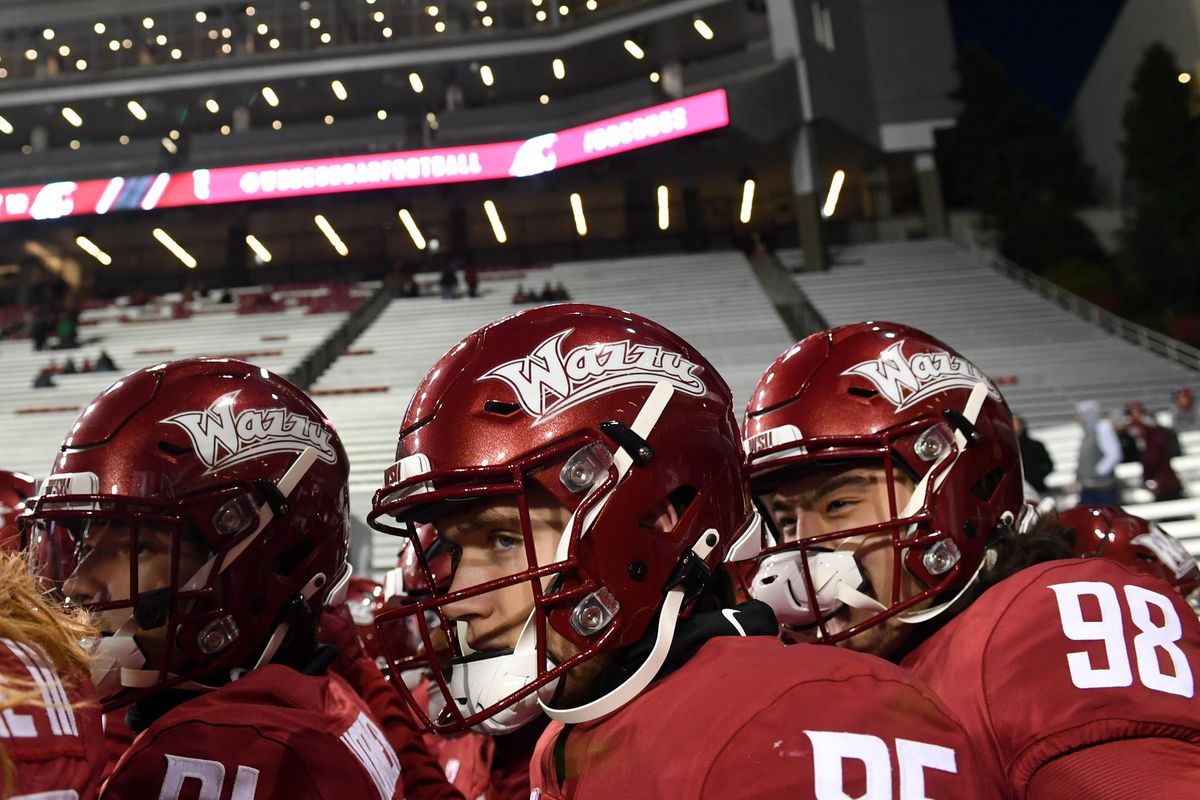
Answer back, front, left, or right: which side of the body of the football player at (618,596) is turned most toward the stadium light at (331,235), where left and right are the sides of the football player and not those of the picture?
right

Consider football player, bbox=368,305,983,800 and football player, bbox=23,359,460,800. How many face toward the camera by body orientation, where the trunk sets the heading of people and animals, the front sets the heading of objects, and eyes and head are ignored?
0

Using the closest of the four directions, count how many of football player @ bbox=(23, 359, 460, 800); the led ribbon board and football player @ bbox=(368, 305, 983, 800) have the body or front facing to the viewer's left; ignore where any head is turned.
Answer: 2

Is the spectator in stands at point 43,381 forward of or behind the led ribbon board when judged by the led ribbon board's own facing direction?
forward

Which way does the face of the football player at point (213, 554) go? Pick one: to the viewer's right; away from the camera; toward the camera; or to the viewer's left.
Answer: to the viewer's left

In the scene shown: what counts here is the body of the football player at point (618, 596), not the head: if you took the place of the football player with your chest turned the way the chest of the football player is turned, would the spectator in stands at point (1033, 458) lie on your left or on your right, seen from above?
on your right

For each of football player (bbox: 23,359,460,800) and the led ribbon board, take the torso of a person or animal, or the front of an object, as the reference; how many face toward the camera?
1

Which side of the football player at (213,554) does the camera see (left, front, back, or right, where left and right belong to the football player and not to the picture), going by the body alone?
left

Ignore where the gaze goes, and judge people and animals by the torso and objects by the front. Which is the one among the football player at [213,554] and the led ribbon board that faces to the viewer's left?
the football player

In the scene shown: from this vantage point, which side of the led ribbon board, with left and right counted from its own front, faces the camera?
front

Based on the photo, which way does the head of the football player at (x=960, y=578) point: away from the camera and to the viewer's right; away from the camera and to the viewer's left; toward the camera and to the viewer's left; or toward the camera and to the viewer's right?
toward the camera and to the viewer's left

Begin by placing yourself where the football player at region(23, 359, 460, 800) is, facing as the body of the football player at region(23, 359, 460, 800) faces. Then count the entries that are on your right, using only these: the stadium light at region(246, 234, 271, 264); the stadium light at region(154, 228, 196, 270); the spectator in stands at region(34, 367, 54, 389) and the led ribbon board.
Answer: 4

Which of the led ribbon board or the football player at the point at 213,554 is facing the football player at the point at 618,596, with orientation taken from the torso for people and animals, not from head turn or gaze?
the led ribbon board

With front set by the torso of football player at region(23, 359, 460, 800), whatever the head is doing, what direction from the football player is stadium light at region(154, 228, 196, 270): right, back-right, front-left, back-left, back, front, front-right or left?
right

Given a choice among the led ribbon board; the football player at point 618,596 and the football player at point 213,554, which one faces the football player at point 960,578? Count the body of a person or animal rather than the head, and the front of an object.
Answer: the led ribbon board

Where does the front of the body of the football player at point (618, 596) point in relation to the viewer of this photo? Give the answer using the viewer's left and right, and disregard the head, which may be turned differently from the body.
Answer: facing to the left of the viewer

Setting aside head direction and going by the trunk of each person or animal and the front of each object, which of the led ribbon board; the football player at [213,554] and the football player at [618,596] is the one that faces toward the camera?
the led ribbon board

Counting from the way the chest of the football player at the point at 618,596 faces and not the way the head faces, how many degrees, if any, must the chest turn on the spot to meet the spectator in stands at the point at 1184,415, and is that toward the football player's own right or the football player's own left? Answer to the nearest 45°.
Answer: approximately 135° to the football player's own right

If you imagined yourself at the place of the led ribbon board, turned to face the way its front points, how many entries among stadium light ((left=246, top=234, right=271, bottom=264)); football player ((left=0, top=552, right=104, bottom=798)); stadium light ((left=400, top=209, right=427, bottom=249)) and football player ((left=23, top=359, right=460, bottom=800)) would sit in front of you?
2
